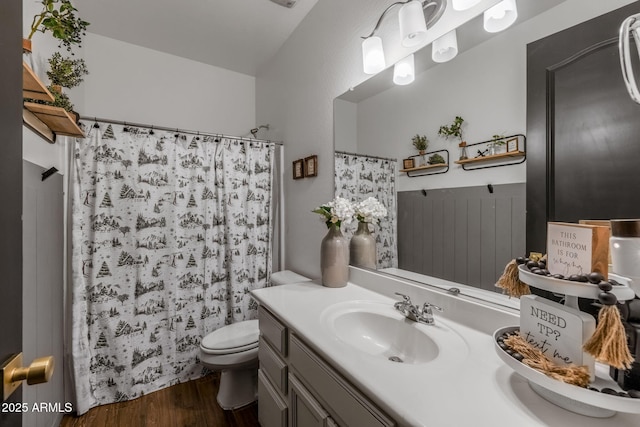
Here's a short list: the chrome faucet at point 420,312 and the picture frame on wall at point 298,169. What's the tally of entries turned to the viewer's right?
0

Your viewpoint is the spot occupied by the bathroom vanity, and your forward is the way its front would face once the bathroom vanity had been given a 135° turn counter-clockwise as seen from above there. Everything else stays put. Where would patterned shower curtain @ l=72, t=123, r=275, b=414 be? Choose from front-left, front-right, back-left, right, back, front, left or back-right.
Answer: back

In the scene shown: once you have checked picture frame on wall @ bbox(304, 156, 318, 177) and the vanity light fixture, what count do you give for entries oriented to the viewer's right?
0

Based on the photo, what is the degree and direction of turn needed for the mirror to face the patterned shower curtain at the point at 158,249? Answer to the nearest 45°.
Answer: approximately 45° to its right

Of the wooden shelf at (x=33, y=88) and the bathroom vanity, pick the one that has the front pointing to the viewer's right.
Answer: the wooden shelf

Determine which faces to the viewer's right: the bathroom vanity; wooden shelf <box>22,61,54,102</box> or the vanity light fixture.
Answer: the wooden shelf

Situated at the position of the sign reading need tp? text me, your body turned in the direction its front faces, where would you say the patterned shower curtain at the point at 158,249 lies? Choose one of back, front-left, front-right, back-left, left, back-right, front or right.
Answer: front-right

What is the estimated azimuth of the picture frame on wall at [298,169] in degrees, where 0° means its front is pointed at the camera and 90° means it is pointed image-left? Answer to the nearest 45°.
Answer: approximately 45°

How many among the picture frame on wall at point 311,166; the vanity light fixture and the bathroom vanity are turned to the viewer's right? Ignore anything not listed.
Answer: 0

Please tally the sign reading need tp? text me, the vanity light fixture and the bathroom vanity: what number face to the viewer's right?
0

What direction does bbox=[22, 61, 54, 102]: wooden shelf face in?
to the viewer's right

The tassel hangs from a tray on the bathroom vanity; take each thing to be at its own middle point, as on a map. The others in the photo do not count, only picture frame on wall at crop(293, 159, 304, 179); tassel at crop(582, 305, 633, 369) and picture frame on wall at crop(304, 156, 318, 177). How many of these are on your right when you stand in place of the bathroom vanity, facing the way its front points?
2

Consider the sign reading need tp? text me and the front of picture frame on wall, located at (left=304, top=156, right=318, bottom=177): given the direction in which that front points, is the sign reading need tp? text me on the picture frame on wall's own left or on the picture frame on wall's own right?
on the picture frame on wall's own left

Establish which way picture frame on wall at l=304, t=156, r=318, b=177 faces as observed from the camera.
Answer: facing the viewer and to the left of the viewer

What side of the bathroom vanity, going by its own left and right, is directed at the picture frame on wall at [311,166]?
right

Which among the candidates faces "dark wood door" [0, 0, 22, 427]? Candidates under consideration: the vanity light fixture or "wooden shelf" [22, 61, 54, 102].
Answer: the vanity light fixture
